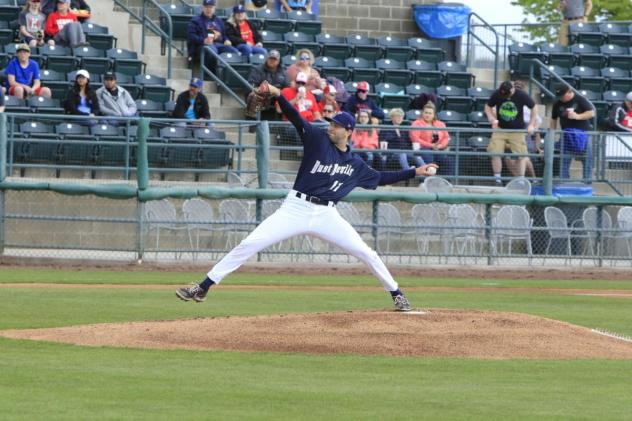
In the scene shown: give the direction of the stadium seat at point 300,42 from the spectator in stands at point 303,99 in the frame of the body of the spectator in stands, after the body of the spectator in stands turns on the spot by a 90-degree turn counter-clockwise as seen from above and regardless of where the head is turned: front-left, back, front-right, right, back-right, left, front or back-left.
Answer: left

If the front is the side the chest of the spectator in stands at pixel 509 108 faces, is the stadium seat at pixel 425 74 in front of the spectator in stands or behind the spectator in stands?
behind

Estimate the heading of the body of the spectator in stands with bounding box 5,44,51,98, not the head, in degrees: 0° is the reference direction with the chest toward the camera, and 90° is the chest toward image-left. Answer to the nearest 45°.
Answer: approximately 0°

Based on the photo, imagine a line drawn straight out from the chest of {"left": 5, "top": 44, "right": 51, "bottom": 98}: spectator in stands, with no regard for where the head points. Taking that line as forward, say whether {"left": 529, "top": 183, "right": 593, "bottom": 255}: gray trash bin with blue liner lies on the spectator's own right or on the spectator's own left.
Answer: on the spectator's own left

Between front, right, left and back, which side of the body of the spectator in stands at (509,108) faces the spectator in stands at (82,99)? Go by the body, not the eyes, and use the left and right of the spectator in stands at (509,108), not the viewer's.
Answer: right

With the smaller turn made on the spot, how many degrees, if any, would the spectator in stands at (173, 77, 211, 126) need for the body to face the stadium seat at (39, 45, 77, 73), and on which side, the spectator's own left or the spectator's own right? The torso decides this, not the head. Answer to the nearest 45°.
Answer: approximately 135° to the spectator's own right

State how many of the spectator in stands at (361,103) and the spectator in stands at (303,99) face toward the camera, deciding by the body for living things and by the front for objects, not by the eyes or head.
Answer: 2
